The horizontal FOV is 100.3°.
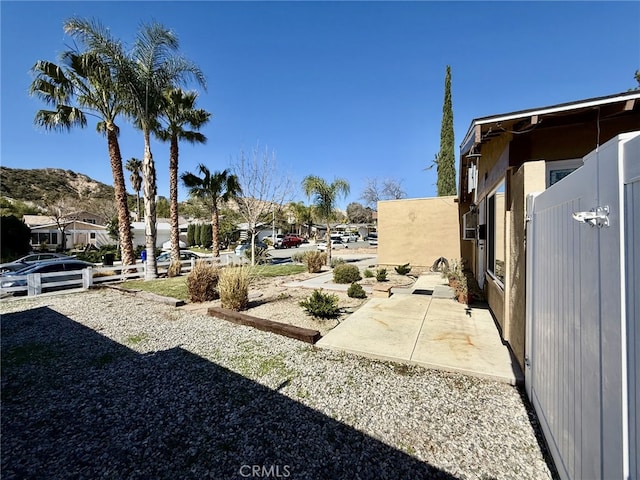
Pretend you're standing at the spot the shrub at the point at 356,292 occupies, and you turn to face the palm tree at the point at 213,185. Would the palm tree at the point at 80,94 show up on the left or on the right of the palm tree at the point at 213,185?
left

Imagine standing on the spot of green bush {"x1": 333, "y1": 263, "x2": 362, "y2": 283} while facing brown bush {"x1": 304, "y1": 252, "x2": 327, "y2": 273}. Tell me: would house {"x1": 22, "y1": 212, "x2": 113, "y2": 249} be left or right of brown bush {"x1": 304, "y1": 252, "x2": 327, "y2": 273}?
left

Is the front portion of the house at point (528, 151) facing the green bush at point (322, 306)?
yes

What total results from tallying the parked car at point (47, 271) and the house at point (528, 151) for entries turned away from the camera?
0

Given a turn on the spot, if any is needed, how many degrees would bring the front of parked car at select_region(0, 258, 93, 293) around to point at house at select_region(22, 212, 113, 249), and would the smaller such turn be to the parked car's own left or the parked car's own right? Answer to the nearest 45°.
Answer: approximately 135° to the parked car's own right

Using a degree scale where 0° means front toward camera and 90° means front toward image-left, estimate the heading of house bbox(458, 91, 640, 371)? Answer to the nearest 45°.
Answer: approximately 90°

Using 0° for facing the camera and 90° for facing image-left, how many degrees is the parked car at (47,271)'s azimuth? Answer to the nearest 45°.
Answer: approximately 45°

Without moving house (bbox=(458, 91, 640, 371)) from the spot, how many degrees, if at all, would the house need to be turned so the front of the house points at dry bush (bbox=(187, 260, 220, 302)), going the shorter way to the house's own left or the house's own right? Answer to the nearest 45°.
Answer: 0° — it already faces it
